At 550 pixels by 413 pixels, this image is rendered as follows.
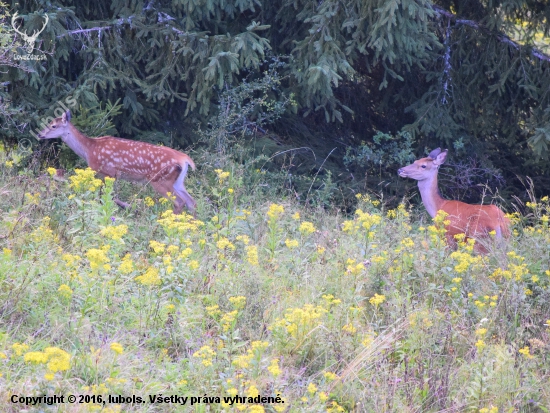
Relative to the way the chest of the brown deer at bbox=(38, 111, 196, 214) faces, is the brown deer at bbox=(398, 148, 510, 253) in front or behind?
behind

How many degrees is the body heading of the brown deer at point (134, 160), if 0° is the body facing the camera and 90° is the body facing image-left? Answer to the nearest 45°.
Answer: approximately 90°

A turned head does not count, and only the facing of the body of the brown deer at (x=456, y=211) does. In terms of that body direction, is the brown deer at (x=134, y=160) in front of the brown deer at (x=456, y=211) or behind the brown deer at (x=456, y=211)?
in front

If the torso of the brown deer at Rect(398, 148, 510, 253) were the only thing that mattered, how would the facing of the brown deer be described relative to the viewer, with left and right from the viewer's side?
facing to the left of the viewer

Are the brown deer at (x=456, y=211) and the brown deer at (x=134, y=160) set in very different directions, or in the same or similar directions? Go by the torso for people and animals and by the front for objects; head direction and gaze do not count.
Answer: same or similar directions

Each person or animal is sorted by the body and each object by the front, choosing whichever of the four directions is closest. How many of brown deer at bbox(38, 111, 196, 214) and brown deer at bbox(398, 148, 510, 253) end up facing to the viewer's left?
2
